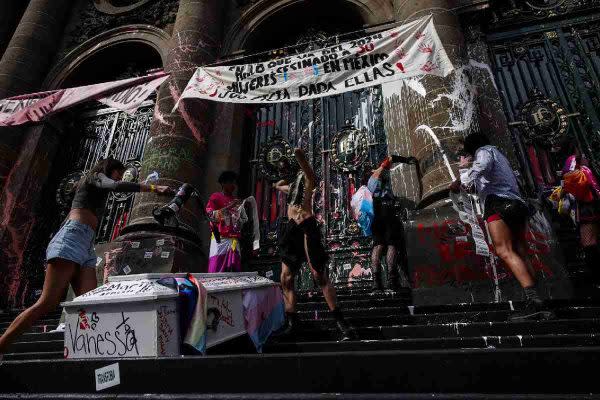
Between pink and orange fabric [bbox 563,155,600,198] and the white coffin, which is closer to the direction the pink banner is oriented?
the white coffin

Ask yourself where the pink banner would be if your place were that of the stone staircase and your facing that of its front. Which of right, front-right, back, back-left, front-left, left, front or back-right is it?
back-right

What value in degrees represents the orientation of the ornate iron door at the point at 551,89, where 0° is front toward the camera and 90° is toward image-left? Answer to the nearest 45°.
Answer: approximately 0°

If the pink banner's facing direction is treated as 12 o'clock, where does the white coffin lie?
The white coffin is roughly at 12 o'clock from the pink banner.

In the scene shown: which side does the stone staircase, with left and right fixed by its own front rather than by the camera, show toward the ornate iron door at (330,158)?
back

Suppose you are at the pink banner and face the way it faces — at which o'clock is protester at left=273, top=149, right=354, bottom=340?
The protester is roughly at 11 o'clock from the pink banner.

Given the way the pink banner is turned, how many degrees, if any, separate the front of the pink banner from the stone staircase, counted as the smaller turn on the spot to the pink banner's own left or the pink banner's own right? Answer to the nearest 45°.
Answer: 0° — it already faces it

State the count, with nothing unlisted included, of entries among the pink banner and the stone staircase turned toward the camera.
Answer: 2

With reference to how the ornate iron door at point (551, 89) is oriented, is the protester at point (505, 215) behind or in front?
in front
